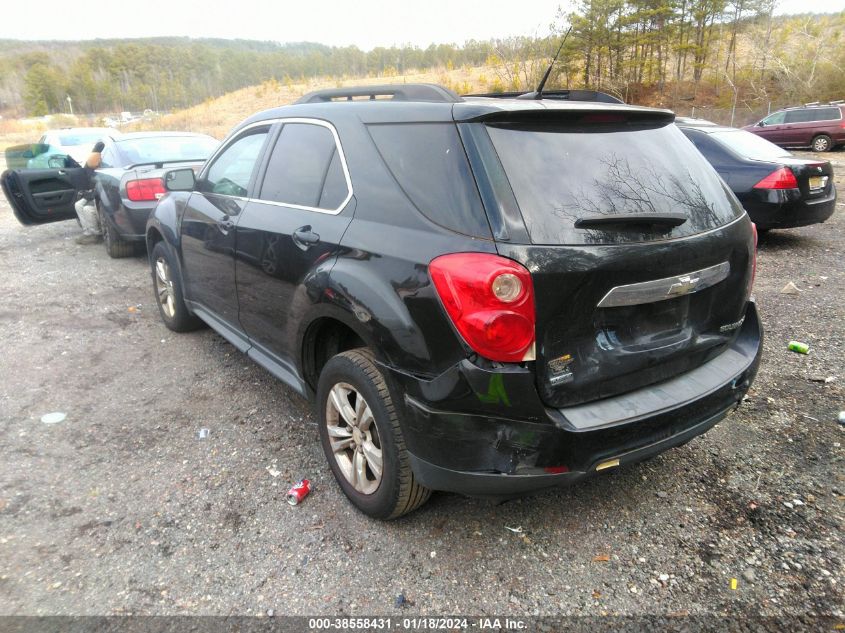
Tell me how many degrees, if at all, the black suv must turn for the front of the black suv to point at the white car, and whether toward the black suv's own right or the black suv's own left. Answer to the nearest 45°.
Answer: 0° — it already faces it

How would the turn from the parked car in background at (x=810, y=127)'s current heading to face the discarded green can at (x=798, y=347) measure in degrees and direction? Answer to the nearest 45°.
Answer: approximately 90° to its left

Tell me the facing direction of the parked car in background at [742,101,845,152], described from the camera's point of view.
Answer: facing to the left of the viewer

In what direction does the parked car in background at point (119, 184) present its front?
away from the camera

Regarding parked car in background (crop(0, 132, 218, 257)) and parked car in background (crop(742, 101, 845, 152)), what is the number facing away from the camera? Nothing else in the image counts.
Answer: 1

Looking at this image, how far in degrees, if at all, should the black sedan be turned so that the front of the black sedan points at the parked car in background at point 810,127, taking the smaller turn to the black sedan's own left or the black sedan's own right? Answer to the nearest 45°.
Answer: approximately 45° to the black sedan's own right

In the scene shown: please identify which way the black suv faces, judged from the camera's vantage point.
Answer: facing away from the viewer and to the left of the viewer

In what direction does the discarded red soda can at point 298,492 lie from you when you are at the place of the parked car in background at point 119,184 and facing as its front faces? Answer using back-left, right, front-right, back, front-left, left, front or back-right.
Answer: back

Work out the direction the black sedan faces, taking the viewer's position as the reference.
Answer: facing away from the viewer and to the left of the viewer

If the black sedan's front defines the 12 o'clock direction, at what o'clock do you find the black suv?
The black suv is roughly at 8 o'clock from the black sedan.
